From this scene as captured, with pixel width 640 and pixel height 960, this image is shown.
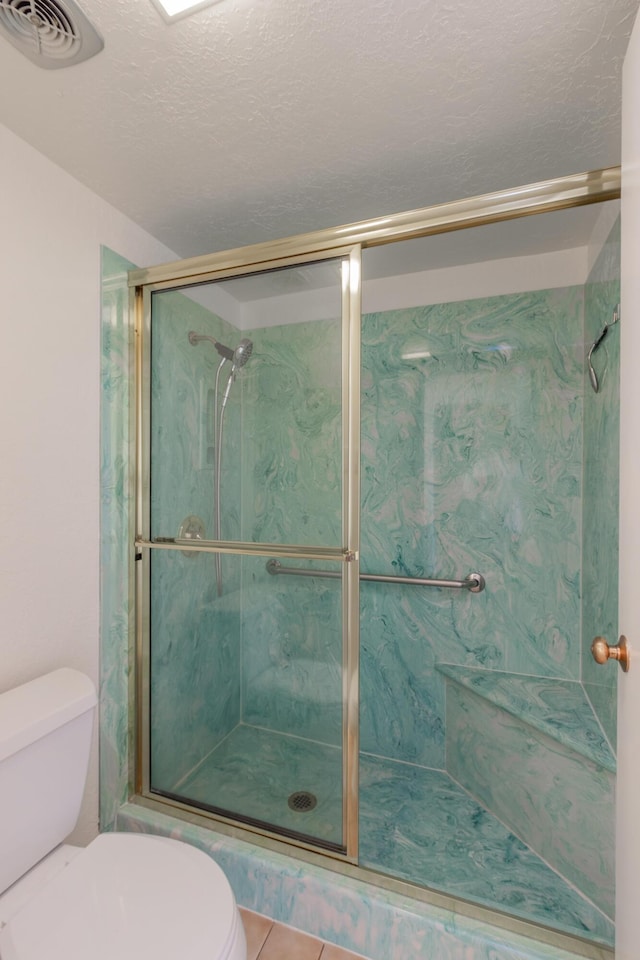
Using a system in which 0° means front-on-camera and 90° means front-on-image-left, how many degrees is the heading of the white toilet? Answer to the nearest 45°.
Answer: approximately 315°
